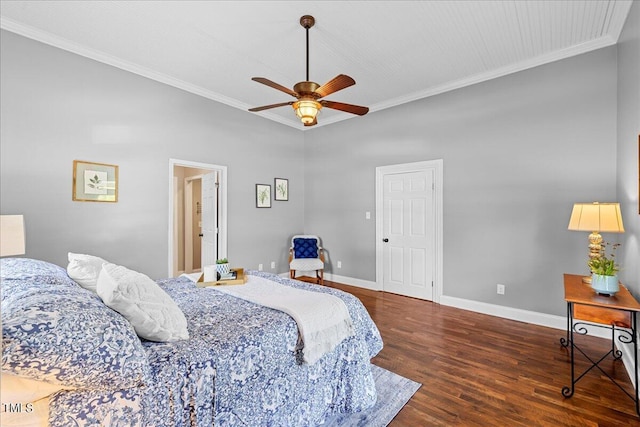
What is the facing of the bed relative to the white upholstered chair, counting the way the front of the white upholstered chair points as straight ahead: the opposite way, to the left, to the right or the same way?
to the left

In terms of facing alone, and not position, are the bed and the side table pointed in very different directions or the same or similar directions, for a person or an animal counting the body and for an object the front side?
very different directions

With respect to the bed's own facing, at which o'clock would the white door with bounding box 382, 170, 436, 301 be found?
The white door is roughly at 11 o'clock from the bed.

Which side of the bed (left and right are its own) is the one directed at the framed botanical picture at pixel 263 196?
left

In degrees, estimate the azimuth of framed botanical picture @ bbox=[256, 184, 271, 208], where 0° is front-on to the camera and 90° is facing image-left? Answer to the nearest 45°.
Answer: approximately 315°

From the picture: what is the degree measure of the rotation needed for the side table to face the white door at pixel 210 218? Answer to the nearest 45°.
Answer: approximately 90° to its right

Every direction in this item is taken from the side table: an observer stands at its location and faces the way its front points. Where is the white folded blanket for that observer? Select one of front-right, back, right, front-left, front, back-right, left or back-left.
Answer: front-right

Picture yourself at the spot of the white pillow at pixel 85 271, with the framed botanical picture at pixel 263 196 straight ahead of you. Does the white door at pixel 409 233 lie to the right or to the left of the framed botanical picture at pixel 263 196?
right

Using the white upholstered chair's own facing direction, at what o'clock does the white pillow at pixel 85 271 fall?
The white pillow is roughly at 1 o'clock from the white upholstered chair.

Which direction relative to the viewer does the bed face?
to the viewer's right

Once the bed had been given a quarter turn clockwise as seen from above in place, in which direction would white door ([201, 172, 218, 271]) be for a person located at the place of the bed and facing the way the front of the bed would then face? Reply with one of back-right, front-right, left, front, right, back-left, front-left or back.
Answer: back
